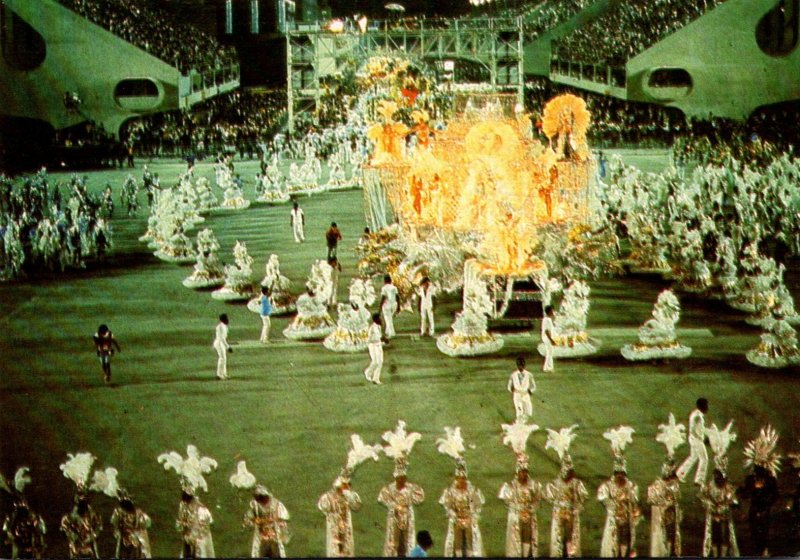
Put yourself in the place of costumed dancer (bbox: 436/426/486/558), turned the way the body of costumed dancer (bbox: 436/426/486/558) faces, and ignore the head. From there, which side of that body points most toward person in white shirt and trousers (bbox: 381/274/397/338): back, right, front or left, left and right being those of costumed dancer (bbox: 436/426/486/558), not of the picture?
back

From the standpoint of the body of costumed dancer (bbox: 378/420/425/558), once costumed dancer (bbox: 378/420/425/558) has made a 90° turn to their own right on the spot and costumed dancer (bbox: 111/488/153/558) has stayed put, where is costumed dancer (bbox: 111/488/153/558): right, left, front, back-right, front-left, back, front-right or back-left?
front

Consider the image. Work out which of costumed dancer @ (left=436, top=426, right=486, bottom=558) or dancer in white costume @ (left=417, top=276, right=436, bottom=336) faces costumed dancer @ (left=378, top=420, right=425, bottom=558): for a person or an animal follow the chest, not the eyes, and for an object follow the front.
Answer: the dancer in white costume

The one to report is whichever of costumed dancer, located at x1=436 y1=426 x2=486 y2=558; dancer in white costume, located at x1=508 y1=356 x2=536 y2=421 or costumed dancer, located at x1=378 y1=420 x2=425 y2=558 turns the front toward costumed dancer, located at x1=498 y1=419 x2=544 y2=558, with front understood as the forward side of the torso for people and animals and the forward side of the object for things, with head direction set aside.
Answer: the dancer in white costume

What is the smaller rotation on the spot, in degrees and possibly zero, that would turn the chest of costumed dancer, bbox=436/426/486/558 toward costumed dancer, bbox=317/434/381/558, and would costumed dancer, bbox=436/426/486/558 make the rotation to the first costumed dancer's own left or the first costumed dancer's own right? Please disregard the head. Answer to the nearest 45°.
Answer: approximately 90° to the first costumed dancer's own right

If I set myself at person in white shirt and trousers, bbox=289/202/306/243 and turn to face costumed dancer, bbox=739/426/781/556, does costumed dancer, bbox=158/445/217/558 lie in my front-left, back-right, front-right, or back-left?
front-right

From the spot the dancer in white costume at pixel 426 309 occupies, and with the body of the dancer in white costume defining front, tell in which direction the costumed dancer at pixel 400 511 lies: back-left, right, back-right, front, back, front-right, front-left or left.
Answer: front

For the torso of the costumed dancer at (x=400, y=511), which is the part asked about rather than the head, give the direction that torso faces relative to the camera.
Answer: toward the camera

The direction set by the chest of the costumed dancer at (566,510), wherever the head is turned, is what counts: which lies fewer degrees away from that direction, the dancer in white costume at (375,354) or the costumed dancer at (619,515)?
the costumed dancer

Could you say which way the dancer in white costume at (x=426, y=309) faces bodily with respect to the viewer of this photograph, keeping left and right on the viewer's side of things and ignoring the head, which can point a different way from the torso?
facing the viewer

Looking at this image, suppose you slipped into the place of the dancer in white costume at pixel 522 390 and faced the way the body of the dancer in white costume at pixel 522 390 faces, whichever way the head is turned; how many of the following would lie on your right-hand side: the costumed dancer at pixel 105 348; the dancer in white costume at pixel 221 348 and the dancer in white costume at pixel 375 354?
3

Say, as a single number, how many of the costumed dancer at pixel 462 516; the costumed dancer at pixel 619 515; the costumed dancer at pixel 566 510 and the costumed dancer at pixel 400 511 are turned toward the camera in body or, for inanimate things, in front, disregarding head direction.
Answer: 4

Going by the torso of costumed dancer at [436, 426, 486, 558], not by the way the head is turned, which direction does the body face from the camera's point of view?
toward the camera

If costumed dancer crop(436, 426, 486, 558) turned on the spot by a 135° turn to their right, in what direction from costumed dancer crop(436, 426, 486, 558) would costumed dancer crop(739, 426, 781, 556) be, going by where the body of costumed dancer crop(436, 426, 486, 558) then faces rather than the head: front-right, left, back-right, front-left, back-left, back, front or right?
back-right

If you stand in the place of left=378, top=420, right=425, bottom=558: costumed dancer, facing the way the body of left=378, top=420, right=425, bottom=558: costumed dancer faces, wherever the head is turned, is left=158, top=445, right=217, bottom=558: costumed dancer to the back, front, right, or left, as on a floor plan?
right

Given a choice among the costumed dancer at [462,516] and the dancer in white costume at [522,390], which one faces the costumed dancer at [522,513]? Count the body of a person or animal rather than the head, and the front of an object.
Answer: the dancer in white costume
